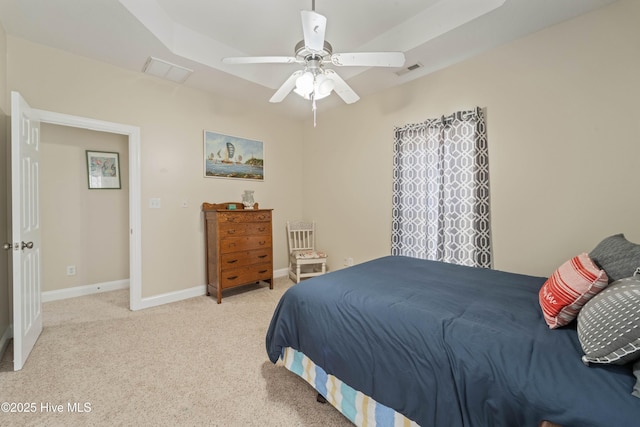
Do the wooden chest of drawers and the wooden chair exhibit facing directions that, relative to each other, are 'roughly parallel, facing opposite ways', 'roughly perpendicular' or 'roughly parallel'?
roughly parallel

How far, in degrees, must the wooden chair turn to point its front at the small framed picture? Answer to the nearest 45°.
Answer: approximately 135° to its right

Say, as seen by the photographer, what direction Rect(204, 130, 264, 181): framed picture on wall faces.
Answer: facing the viewer and to the right of the viewer

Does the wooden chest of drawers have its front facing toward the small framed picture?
no

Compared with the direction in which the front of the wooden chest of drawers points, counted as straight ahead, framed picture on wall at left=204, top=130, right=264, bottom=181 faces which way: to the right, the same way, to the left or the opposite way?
the same way

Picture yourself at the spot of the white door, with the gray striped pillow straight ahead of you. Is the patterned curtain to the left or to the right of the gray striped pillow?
left

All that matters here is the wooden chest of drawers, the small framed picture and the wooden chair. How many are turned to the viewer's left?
0

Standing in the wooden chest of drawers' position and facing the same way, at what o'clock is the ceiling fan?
The ceiling fan is roughly at 1 o'clock from the wooden chest of drawers.

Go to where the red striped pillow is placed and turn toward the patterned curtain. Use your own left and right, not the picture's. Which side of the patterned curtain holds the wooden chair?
left

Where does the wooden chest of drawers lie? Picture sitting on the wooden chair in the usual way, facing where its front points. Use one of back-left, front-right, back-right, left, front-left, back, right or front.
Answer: right

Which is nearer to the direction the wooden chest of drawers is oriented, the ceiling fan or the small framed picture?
the ceiling fan

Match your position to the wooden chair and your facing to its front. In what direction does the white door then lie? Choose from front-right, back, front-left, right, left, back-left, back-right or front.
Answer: right

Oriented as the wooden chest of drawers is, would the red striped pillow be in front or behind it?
in front

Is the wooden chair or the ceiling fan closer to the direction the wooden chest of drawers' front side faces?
the ceiling fan

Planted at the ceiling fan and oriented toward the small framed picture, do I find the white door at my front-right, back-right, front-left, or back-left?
front-left

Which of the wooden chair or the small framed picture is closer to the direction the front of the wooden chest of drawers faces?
the wooden chair

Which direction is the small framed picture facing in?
toward the camera

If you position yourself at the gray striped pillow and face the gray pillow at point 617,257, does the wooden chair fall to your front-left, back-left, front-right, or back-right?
front-left

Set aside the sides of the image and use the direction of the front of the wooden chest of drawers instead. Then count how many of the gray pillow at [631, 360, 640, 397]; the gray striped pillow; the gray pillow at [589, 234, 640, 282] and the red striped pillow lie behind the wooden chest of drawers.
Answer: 0

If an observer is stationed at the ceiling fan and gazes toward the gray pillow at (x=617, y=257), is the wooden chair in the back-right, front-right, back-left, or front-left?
back-left

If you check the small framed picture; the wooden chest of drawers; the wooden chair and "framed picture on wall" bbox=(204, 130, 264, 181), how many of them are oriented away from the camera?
0
